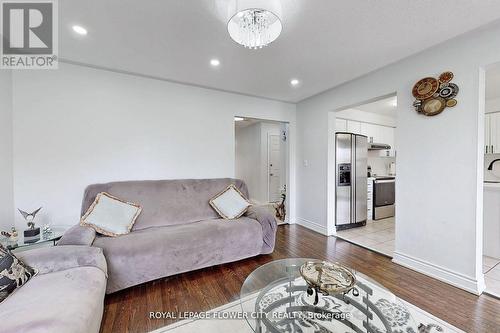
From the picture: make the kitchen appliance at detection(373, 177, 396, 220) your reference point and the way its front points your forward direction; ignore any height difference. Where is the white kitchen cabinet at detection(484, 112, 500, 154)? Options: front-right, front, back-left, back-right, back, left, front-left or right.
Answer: front-left

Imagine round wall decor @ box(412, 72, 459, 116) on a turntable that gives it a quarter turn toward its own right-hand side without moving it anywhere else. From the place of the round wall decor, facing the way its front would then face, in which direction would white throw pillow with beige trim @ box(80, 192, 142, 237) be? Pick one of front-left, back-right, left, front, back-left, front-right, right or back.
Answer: front-left

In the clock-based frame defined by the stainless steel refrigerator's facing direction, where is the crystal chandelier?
The crystal chandelier is roughly at 2 o'clock from the stainless steel refrigerator.

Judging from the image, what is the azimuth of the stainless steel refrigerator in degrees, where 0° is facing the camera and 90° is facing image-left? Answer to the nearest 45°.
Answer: approximately 315°

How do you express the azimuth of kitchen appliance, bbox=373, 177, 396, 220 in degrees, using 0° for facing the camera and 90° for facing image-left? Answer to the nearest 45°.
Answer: approximately 315°

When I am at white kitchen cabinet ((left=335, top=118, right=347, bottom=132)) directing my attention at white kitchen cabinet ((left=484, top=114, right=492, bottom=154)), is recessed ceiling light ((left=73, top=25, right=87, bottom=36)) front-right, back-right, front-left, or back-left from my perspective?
back-right

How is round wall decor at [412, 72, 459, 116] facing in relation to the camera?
toward the camera

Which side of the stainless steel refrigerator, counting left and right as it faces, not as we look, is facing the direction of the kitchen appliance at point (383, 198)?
left

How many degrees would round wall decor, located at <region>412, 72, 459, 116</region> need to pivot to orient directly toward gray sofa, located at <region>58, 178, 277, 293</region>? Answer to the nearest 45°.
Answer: approximately 45° to its right

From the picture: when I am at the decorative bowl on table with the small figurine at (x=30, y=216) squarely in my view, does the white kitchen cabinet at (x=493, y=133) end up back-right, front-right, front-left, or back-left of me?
back-right
